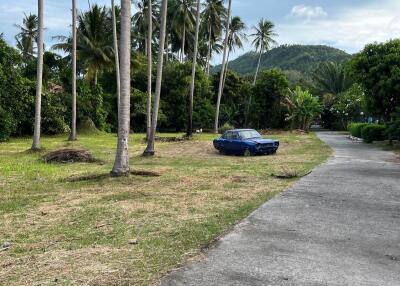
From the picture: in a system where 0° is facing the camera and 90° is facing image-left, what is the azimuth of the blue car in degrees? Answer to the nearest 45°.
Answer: approximately 315°

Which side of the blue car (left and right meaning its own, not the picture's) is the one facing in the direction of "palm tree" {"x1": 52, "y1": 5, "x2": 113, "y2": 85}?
back

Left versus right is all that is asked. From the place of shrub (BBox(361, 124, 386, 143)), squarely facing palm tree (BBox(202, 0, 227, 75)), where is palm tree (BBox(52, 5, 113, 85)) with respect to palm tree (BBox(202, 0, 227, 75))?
left

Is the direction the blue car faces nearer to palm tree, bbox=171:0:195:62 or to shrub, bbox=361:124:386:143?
the shrub

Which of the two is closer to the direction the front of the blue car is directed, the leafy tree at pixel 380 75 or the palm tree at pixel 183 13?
the leafy tree

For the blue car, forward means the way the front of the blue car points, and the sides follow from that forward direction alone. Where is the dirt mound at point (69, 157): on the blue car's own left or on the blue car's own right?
on the blue car's own right

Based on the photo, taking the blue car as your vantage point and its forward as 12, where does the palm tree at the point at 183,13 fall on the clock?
The palm tree is roughly at 7 o'clock from the blue car.

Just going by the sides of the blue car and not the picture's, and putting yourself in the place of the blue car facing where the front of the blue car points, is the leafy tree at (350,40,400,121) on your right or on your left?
on your left

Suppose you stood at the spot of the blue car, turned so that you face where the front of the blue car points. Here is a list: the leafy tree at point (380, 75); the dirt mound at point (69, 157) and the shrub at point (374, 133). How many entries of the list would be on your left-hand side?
2

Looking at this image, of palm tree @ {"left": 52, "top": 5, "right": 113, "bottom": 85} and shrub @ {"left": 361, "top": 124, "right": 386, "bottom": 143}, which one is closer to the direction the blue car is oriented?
the shrub
